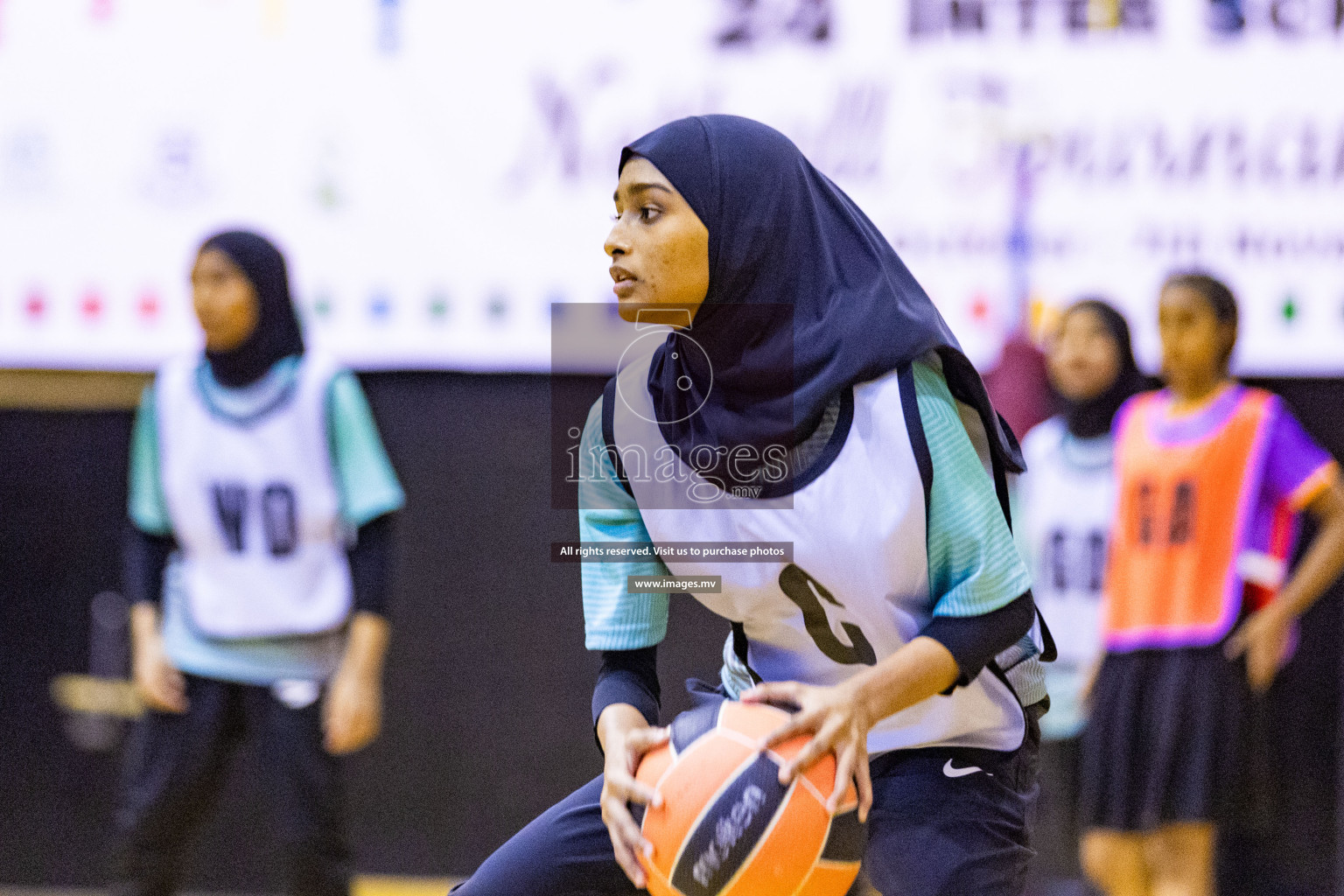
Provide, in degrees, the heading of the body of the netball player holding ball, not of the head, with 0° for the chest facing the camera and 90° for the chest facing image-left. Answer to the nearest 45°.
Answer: approximately 45°

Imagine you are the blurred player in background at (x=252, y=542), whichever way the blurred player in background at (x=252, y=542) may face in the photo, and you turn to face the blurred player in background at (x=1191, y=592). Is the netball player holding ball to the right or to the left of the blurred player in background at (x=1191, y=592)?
right

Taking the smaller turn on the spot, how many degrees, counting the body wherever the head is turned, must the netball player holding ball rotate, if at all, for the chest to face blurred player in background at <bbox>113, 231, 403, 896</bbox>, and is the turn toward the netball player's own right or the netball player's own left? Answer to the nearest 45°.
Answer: approximately 90° to the netball player's own right

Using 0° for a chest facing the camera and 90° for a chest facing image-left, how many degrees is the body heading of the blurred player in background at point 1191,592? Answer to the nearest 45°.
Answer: approximately 45°

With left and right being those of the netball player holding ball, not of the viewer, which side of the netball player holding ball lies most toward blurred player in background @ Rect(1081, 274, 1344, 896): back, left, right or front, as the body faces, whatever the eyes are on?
back

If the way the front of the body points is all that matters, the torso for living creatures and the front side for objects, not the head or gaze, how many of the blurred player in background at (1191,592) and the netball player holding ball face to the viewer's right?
0

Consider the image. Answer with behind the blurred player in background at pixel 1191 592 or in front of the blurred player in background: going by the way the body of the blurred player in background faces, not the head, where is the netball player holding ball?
in front
